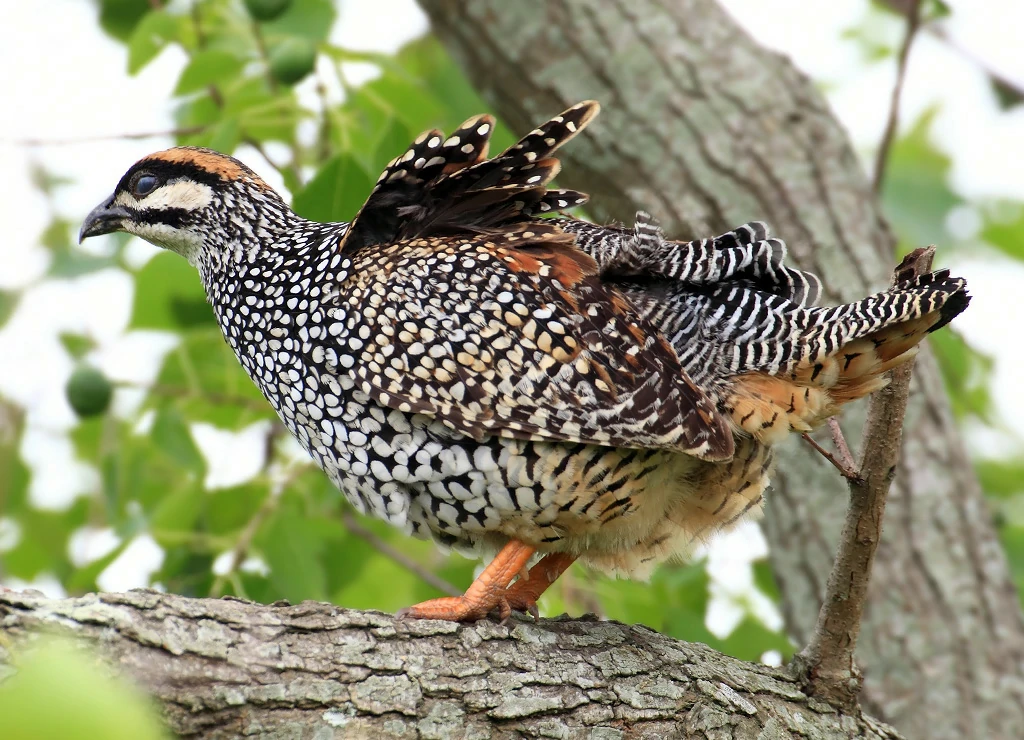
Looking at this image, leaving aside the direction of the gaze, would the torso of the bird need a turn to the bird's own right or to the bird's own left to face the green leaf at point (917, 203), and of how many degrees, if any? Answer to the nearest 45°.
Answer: approximately 135° to the bird's own right

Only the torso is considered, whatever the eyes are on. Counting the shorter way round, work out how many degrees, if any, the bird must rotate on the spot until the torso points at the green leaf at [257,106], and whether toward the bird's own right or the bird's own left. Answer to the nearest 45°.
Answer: approximately 45° to the bird's own right

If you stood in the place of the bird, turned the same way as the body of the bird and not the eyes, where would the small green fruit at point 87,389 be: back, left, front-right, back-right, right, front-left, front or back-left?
front-right

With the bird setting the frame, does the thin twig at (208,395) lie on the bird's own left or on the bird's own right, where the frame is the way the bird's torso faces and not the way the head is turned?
on the bird's own right

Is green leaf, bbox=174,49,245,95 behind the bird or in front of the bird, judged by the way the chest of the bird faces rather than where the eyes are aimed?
in front

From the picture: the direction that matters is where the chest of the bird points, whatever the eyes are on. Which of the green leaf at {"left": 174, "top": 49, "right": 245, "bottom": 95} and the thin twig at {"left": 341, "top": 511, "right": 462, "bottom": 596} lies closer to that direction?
the green leaf

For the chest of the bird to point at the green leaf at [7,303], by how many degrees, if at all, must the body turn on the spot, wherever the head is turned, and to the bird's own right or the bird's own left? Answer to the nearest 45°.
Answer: approximately 45° to the bird's own right

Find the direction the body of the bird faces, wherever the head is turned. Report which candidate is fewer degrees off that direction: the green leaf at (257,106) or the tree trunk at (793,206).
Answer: the green leaf

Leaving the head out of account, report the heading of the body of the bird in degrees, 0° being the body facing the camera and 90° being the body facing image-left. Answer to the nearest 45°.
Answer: approximately 90°

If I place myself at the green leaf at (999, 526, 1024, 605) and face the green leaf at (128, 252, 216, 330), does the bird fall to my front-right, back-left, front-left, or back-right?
front-left

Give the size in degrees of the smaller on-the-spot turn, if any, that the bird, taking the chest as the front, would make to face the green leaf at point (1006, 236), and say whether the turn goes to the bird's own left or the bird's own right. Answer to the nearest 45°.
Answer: approximately 135° to the bird's own right

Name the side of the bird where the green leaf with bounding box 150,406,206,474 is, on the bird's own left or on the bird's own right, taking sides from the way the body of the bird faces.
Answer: on the bird's own right
